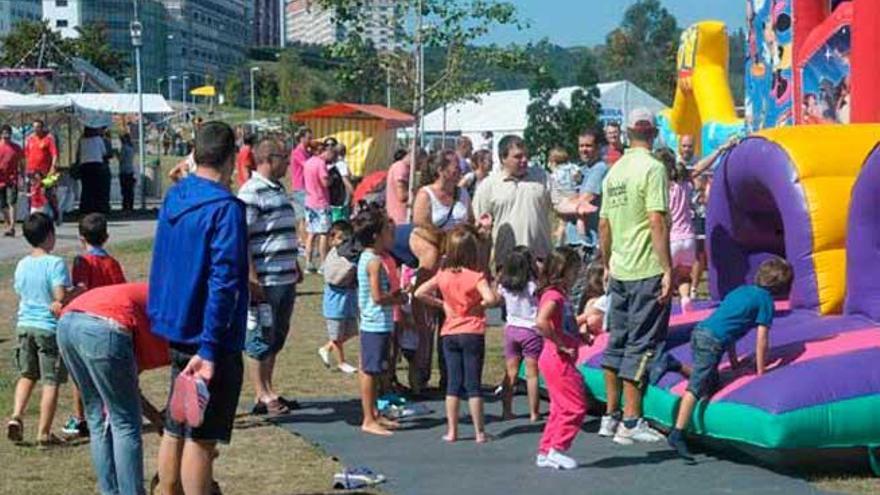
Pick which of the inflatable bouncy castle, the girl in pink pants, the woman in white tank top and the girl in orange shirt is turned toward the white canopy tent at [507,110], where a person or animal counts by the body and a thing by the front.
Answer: the girl in orange shirt

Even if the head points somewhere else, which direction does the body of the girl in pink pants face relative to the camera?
to the viewer's right

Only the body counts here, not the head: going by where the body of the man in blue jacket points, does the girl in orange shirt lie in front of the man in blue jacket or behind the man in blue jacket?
in front

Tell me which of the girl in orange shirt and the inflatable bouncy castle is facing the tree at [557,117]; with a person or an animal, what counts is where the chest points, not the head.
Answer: the girl in orange shirt

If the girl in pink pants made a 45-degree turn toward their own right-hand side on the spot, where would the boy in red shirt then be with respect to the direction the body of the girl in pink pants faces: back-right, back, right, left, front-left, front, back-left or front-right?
back-right

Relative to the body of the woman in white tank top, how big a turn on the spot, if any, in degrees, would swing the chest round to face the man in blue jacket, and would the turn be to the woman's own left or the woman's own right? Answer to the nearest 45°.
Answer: approximately 45° to the woman's own right

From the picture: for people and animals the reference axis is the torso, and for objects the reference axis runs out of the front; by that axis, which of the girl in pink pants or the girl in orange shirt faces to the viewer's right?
the girl in pink pants

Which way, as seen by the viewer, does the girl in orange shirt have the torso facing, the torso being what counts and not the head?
away from the camera

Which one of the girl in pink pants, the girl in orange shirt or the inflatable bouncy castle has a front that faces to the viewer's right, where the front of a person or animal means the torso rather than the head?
the girl in pink pants

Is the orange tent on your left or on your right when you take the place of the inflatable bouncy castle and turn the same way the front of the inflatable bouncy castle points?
on your right

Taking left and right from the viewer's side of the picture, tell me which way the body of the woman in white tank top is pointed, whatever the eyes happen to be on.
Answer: facing the viewer and to the right of the viewer

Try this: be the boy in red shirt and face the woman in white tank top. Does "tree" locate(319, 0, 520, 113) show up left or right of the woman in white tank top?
left

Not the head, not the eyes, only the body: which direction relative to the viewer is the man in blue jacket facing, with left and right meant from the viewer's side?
facing away from the viewer and to the right of the viewer

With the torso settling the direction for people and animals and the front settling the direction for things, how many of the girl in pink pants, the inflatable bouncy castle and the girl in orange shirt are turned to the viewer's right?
1

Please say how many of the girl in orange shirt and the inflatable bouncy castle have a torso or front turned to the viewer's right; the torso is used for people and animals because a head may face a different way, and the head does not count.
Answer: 0
